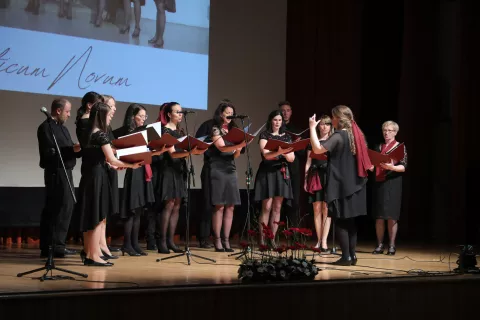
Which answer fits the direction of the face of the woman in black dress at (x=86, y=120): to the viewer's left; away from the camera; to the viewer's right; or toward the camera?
to the viewer's right

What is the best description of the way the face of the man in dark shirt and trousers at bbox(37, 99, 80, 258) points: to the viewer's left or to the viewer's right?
to the viewer's right

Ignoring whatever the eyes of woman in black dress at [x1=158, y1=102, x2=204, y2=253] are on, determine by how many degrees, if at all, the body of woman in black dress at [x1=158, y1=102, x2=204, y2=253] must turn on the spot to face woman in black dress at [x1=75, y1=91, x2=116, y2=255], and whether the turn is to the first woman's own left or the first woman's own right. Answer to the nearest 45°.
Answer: approximately 90° to the first woman's own right

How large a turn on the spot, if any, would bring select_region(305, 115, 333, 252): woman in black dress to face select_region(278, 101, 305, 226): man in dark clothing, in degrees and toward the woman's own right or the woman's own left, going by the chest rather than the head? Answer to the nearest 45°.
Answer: approximately 135° to the woman's own right

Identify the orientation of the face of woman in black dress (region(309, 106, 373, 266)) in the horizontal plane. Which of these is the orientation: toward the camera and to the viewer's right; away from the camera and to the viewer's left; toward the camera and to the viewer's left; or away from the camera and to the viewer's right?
away from the camera and to the viewer's left

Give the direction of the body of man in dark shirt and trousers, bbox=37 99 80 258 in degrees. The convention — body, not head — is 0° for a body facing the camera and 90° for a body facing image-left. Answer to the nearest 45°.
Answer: approximately 270°

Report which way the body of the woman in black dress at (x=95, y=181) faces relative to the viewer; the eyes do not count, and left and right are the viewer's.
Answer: facing to the right of the viewer
